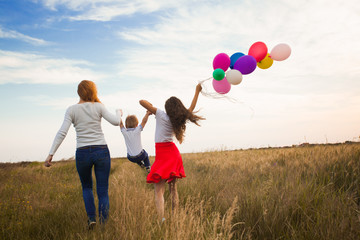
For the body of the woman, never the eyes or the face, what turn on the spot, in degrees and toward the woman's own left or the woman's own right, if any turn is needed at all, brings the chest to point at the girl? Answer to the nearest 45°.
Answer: approximately 90° to the woman's own right

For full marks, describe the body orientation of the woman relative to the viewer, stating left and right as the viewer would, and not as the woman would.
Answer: facing away from the viewer

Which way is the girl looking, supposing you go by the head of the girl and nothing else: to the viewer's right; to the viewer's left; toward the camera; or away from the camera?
away from the camera

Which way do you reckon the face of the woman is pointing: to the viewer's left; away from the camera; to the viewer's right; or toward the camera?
away from the camera

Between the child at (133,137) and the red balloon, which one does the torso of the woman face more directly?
the child

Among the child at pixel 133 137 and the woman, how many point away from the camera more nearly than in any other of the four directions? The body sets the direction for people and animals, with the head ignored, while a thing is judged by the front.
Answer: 2

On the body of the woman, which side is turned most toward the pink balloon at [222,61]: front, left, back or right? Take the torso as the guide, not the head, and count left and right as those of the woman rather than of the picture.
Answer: right

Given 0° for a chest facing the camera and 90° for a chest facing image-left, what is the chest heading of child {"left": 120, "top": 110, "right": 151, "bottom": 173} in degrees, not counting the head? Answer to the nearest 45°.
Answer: approximately 180°
